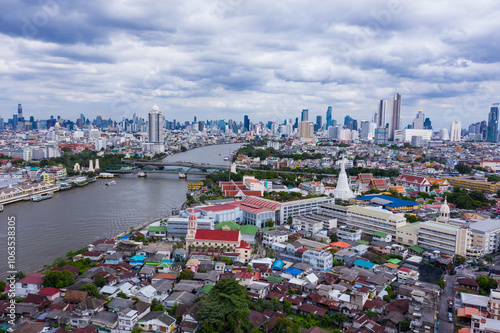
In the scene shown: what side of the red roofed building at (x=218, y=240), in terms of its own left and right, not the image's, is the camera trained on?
left

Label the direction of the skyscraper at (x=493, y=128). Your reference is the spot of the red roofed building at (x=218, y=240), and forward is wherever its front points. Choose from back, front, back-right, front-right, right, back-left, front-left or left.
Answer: back-right

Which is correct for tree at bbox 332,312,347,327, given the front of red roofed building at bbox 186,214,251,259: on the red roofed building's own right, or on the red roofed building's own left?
on the red roofed building's own left

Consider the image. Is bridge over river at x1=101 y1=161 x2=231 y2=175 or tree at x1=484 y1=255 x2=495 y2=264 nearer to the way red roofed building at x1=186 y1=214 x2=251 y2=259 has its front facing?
the bridge over river

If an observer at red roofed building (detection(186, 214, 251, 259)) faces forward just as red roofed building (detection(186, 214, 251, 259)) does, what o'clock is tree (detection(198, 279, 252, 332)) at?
The tree is roughly at 9 o'clock from the red roofed building.

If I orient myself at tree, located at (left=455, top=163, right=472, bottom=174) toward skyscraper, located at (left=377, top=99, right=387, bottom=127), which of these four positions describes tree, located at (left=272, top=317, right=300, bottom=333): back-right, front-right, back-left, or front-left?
back-left

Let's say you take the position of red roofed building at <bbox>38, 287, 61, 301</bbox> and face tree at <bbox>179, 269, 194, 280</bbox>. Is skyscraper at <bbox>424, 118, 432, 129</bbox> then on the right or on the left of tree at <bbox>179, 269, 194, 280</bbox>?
left

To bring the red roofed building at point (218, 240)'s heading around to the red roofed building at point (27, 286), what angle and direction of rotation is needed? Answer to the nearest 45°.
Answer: approximately 45° to its left

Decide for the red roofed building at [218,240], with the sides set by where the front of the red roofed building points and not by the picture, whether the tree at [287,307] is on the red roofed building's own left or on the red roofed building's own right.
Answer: on the red roofed building's own left

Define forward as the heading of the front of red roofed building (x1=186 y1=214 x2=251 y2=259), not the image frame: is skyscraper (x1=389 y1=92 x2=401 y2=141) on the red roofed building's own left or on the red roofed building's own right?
on the red roofed building's own right

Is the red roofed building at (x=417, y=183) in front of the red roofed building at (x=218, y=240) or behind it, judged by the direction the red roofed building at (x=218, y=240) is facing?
behind

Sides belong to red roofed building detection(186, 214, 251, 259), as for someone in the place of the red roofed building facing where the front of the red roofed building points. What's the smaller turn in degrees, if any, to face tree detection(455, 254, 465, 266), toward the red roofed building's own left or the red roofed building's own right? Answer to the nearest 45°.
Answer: approximately 180°
